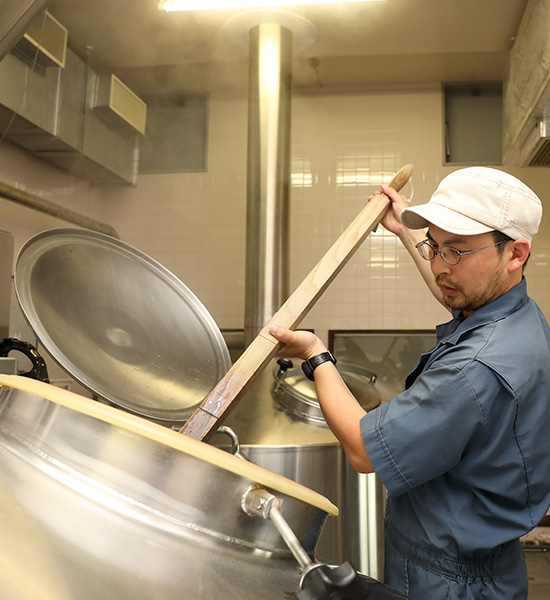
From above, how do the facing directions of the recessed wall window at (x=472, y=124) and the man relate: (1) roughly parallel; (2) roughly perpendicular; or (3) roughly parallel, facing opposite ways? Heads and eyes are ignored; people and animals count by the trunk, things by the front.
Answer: roughly perpendicular

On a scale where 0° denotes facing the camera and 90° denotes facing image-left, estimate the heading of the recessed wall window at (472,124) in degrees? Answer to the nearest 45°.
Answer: approximately 0°

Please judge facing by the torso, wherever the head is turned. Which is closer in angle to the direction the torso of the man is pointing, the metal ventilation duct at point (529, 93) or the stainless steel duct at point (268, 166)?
the stainless steel duct

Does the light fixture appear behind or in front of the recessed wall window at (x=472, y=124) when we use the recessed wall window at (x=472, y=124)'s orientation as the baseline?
in front

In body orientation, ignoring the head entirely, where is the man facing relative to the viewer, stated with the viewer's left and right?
facing to the left of the viewer

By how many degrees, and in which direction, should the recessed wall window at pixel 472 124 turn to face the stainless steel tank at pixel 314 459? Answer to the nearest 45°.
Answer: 0° — it already faces it

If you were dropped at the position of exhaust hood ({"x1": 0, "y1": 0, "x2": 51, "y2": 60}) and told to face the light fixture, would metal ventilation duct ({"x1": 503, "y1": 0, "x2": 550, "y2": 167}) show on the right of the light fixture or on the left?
right

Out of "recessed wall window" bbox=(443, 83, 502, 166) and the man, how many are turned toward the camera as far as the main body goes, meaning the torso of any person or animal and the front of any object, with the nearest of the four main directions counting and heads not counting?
1

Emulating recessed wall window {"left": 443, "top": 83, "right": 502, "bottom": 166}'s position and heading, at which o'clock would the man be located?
The man is roughly at 12 o'clock from the recessed wall window.

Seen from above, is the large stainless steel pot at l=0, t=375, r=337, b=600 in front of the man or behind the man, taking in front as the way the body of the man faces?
in front
